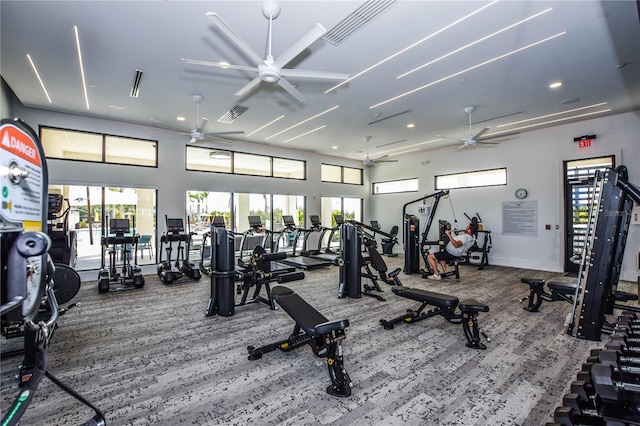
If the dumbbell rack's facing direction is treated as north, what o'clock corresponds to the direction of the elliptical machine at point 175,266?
The elliptical machine is roughly at 12 o'clock from the dumbbell rack.

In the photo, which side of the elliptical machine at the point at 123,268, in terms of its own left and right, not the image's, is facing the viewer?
back

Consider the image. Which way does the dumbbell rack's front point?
to the viewer's left

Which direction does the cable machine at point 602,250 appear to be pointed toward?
to the viewer's left

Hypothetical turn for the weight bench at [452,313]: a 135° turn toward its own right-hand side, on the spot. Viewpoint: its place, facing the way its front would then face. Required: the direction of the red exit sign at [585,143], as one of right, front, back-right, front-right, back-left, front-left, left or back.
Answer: back-right

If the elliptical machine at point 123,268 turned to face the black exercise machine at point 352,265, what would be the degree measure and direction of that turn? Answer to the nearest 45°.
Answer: approximately 135° to its right

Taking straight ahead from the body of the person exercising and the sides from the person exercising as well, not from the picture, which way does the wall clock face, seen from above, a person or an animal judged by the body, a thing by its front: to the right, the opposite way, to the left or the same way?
to the left

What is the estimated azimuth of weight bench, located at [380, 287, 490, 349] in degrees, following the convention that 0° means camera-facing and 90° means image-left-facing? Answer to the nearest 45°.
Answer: approximately 315°

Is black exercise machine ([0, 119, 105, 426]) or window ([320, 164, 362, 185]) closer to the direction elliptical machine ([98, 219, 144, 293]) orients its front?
the window

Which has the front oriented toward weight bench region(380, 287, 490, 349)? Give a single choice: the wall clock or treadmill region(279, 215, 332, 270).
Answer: the wall clock

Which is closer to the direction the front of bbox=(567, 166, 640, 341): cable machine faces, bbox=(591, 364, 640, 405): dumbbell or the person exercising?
the person exercising

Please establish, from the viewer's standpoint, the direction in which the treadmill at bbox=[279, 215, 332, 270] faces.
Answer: facing away from the viewer and to the left of the viewer

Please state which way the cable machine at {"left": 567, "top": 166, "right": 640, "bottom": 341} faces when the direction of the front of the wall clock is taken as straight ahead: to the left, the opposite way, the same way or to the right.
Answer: to the right
